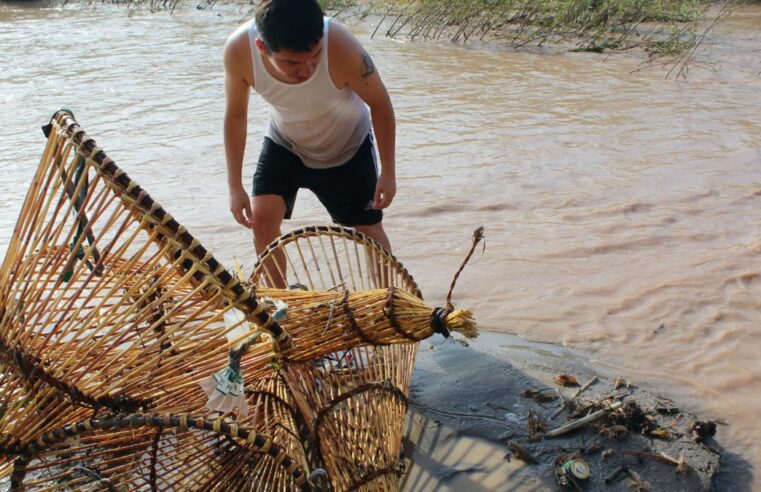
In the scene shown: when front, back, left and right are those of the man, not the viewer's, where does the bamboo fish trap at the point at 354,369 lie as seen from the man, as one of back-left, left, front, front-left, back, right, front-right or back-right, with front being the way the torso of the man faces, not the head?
front

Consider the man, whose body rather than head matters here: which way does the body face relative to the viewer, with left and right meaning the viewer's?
facing the viewer

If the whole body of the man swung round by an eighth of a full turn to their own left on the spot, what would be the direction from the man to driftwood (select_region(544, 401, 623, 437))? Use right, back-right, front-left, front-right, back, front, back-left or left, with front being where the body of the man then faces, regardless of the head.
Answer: front

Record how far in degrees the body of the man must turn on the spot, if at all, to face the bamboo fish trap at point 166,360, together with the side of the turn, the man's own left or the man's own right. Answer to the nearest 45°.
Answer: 0° — they already face it
